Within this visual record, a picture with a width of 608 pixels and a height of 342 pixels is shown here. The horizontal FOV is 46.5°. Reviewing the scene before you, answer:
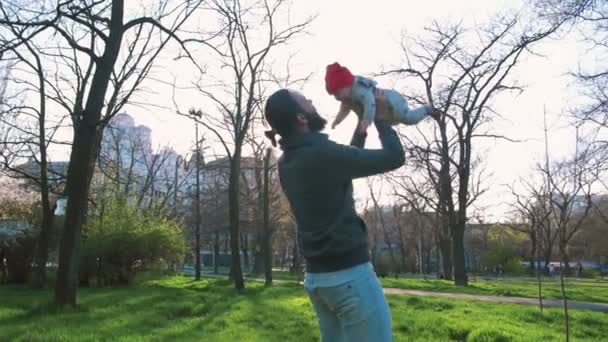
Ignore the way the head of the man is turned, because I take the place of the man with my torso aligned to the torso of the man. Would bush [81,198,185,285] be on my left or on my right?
on my left

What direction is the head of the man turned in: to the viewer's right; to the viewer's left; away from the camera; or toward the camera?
to the viewer's right

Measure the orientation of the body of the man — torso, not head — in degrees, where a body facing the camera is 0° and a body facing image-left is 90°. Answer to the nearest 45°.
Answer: approximately 225°
